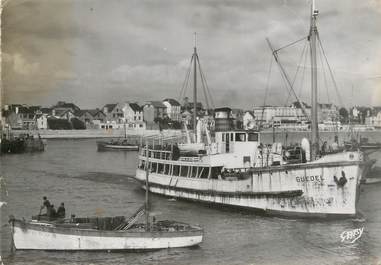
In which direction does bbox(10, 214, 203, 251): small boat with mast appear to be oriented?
to the viewer's left

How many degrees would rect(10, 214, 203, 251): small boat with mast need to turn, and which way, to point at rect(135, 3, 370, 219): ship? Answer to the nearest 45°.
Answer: approximately 135° to its right

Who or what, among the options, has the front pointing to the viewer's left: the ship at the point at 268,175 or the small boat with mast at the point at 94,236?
the small boat with mast

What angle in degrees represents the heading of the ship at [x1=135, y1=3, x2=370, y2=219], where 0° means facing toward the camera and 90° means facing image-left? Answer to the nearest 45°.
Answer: approximately 315°

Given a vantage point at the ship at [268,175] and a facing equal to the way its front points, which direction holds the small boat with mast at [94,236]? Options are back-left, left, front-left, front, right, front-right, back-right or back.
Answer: right

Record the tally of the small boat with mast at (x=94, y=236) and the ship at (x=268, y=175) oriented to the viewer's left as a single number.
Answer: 1
